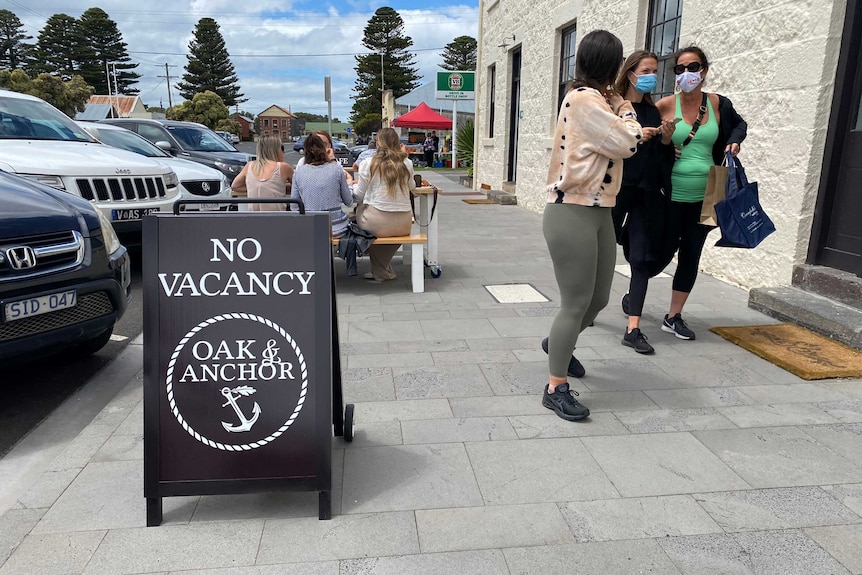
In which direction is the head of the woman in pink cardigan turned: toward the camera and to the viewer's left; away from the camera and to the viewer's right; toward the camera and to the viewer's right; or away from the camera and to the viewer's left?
away from the camera and to the viewer's right

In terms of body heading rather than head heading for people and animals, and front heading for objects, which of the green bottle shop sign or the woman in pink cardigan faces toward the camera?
the green bottle shop sign

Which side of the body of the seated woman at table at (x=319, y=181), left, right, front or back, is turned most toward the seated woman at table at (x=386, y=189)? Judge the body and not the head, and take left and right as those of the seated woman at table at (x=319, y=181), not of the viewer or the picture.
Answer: right

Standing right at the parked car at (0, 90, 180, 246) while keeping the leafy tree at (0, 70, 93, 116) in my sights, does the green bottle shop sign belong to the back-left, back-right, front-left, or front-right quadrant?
front-right

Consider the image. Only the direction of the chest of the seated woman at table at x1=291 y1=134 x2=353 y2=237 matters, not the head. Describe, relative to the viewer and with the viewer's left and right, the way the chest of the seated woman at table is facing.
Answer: facing away from the viewer

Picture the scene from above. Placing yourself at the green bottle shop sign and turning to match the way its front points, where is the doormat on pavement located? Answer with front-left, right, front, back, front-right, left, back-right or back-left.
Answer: front

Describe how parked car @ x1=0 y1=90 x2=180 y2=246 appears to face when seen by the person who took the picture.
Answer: facing the viewer and to the right of the viewer

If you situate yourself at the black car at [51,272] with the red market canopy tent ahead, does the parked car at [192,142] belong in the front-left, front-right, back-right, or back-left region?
front-left

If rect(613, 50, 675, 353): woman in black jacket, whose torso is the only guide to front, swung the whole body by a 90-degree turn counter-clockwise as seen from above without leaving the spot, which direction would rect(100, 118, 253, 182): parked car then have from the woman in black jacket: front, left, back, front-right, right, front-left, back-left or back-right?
left

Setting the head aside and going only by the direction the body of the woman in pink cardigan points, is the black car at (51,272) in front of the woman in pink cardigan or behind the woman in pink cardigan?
behind

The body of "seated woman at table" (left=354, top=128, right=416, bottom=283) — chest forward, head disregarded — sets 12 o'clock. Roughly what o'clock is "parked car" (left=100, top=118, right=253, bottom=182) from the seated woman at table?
The parked car is roughly at 11 o'clock from the seated woman at table.

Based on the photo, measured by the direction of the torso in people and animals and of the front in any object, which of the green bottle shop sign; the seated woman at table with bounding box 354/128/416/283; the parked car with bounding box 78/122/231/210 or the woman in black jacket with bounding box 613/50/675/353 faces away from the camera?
the seated woman at table

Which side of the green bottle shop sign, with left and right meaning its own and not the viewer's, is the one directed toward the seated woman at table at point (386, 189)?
front

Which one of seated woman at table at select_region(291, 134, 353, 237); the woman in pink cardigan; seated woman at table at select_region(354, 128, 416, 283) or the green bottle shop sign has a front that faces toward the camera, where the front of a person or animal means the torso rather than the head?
the green bottle shop sign

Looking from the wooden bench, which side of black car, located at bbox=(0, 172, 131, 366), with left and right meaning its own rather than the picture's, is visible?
left

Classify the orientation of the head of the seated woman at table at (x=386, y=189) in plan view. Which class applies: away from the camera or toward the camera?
away from the camera
